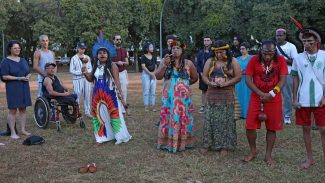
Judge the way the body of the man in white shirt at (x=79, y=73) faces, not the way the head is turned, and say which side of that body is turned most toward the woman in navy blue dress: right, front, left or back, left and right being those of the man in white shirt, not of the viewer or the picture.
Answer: right

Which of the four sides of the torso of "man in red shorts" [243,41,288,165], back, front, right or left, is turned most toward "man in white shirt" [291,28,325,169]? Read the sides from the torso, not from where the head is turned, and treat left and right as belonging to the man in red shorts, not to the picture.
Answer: left

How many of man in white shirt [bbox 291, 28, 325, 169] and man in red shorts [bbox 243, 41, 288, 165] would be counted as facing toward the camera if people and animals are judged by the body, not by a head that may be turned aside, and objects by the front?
2

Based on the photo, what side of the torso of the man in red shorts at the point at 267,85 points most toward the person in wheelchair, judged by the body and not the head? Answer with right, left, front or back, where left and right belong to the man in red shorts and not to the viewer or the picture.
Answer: right

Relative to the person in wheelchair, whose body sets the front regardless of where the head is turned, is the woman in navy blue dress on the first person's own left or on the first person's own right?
on the first person's own right

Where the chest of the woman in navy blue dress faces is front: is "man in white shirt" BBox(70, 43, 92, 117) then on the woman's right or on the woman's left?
on the woman's left

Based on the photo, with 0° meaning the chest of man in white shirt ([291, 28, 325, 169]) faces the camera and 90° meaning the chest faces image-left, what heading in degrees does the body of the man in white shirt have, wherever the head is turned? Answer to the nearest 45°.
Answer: approximately 0°

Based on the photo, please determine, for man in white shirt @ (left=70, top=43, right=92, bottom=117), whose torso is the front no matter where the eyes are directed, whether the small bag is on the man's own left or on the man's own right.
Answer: on the man's own right
